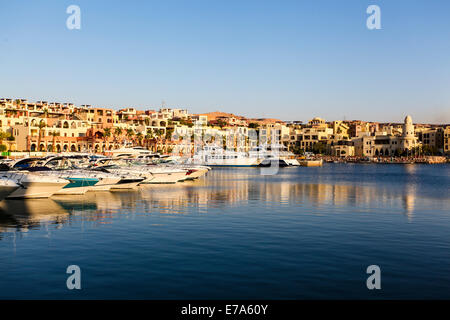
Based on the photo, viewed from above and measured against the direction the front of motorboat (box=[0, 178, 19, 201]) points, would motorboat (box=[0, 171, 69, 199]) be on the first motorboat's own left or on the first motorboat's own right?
on the first motorboat's own left

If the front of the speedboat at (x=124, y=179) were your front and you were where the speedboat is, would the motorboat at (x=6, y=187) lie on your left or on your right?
on your right
